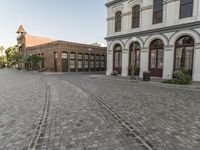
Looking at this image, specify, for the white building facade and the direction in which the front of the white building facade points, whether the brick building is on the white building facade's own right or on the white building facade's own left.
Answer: on the white building facade's own right

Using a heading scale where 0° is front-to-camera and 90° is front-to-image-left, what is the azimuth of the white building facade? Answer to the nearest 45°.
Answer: approximately 45°

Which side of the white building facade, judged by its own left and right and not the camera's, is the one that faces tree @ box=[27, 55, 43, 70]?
right

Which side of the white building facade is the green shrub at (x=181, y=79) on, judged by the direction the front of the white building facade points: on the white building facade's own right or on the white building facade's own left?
on the white building facade's own left
